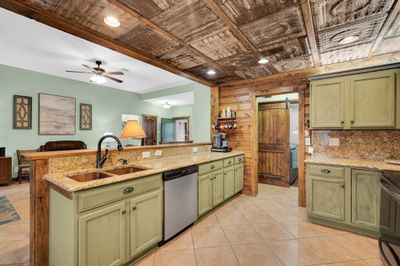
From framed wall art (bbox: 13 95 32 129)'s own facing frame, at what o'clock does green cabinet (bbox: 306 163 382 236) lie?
The green cabinet is roughly at 11 o'clock from the framed wall art.

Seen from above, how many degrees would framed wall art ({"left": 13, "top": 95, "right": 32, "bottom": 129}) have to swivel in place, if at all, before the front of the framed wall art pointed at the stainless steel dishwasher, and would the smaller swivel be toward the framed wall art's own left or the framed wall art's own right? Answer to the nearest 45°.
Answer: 0° — it already faces it

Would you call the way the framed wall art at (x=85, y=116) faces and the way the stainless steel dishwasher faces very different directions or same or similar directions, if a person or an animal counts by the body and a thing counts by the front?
same or similar directions

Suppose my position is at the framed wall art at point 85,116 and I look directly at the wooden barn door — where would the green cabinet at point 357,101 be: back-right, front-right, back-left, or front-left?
front-right

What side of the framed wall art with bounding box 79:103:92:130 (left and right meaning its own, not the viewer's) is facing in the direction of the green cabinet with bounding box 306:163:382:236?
front

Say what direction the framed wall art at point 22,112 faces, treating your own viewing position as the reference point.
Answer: facing the viewer

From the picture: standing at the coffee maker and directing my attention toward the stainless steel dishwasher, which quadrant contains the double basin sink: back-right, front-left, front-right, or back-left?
front-right

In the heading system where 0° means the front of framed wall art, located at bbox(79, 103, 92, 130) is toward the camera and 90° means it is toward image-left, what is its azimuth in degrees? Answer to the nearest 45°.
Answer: approximately 315°

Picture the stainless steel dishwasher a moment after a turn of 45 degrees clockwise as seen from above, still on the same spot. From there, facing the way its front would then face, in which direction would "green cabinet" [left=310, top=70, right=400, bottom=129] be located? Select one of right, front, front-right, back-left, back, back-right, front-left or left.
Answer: left

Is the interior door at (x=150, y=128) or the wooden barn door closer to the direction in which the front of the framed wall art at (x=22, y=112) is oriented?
the wooden barn door

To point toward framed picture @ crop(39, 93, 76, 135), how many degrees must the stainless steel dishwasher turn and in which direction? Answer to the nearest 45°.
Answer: approximately 180°

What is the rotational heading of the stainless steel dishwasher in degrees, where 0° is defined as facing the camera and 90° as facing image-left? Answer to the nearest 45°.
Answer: approximately 315°

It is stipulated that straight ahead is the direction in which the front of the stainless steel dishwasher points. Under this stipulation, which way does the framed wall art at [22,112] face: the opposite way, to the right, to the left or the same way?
the same way

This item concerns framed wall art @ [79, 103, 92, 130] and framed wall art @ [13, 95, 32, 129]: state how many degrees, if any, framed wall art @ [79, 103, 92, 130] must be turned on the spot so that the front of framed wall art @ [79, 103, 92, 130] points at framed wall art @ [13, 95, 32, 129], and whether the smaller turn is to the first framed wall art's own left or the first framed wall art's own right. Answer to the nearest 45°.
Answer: approximately 135° to the first framed wall art's own right

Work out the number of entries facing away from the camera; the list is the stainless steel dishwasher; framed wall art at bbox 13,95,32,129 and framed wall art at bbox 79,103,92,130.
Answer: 0
